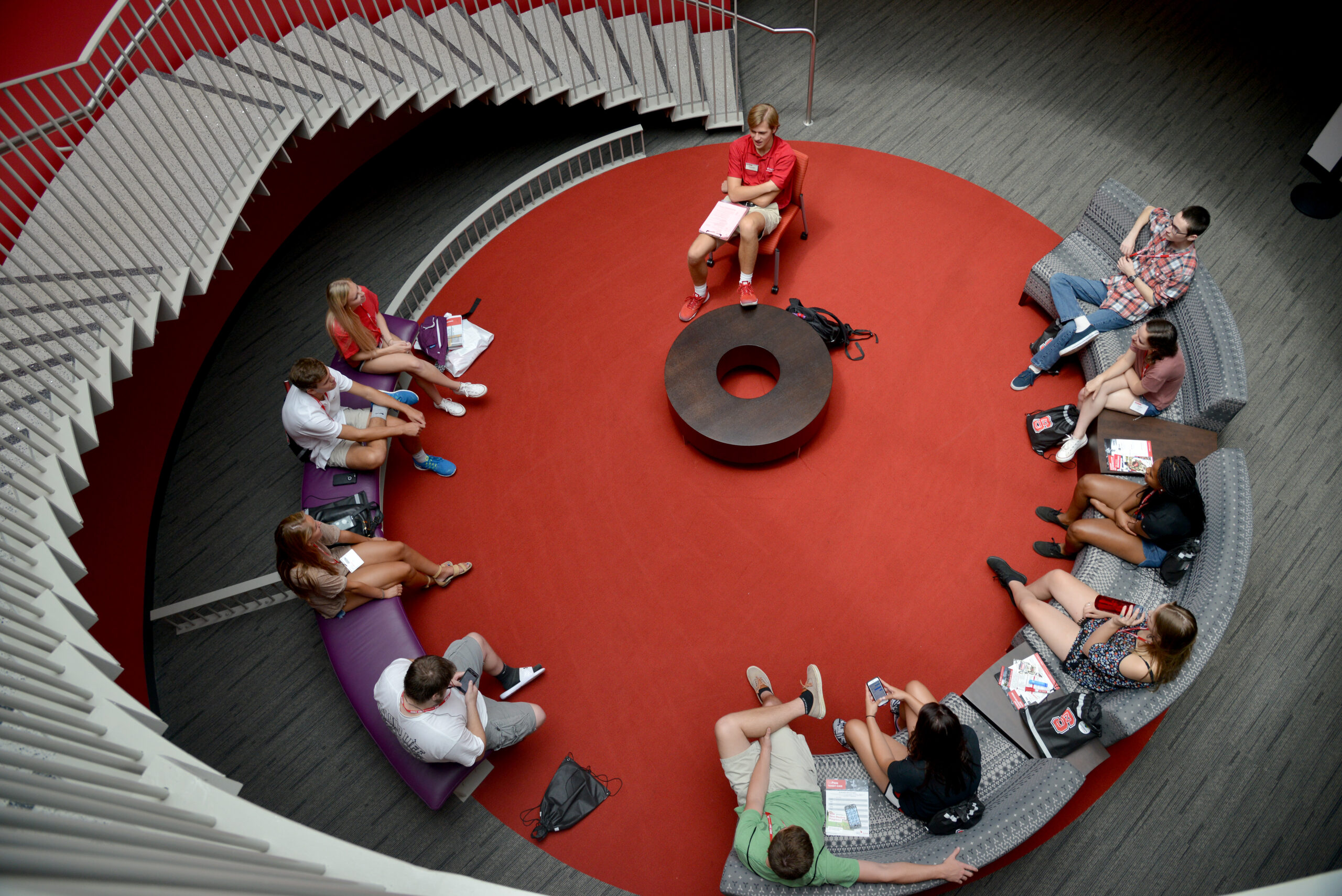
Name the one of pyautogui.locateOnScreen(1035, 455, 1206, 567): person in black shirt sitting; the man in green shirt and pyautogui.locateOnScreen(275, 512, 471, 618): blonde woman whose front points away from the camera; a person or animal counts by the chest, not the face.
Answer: the man in green shirt

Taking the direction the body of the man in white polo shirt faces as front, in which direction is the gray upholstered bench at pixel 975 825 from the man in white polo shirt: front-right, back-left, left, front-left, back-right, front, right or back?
front-right

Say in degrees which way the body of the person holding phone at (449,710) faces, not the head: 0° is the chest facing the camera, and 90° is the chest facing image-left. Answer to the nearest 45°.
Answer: approximately 225°

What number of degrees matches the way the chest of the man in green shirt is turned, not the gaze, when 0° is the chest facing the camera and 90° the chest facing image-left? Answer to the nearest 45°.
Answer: approximately 180°

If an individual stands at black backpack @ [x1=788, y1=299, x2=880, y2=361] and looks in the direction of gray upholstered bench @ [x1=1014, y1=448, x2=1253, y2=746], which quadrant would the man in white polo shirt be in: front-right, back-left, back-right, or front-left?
back-right

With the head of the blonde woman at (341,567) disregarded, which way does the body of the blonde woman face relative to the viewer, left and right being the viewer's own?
facing to the right of the viewer

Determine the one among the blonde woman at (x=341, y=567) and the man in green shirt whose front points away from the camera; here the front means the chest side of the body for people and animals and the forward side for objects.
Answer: the man in green shirt

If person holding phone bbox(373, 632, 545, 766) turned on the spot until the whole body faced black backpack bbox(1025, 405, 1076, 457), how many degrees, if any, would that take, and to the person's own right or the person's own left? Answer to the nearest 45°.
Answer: approximately 45° to the person's own right

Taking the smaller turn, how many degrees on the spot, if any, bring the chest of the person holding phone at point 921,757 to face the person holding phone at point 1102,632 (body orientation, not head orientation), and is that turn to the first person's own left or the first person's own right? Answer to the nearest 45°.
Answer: approximately 90° to the first person's own right

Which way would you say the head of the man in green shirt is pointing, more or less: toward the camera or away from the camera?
away from the camera

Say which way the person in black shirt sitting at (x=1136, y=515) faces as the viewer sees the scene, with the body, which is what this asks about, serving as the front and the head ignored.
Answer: to the viewer's left

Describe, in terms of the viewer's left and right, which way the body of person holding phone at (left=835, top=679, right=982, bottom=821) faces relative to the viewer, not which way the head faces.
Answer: facing away from the viewer and to the left of the viewer

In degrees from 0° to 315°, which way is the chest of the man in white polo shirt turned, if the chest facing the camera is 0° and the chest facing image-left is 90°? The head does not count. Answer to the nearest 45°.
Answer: approximately 270°

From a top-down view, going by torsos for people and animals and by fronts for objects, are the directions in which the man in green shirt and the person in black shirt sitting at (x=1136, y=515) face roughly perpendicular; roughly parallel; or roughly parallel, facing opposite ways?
roughly perpendicular

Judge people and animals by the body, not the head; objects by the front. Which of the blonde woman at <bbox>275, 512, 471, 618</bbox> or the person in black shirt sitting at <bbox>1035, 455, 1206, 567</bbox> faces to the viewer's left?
the person in black shirt sitting

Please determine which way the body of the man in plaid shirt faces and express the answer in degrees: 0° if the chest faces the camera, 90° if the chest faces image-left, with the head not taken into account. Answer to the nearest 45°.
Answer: approximately 45°

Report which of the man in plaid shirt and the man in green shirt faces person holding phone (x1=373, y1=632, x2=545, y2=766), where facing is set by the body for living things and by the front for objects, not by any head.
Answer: the man in plaid shirt

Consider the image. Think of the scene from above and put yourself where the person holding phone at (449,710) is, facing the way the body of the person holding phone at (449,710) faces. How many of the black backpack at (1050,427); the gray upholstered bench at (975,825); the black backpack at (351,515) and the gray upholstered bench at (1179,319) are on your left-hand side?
1
